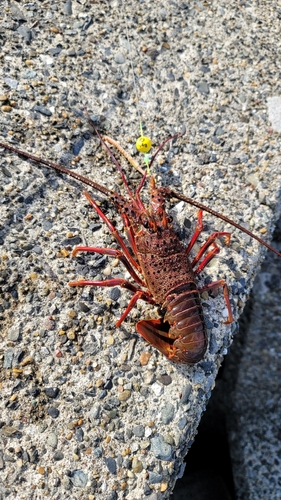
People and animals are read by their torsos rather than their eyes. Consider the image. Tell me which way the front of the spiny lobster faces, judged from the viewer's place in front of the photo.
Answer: facing away from the viewer
